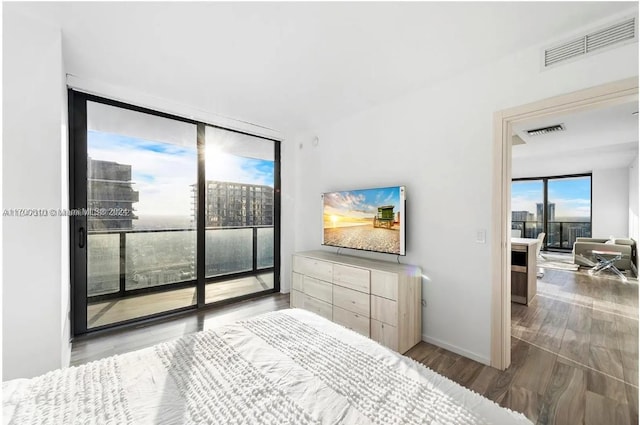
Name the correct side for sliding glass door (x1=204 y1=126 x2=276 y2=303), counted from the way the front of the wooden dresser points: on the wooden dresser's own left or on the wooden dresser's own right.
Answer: on the wooden dresser's own right

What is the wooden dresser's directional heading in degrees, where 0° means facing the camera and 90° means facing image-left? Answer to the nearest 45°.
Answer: approximately 45°

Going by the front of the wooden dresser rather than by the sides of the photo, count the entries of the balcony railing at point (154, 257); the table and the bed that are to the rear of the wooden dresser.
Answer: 1

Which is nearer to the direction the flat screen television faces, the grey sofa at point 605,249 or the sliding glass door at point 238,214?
the sliding glass door

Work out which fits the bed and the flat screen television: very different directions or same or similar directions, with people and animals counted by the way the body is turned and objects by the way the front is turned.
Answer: very different directions

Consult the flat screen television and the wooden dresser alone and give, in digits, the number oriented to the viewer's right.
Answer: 0

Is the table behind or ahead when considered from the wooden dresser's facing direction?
behind

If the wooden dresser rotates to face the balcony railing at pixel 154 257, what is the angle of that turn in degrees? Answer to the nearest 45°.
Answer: approximately 45° to its right

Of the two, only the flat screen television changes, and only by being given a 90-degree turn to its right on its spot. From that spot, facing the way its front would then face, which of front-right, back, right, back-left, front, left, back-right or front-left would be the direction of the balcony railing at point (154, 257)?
front-left

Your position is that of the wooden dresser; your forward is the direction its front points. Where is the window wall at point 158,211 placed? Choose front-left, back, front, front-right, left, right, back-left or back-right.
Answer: front-right

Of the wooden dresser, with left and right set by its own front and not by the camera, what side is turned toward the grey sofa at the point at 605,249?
back

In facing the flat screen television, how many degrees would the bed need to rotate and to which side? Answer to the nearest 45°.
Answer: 0° — it already faces it

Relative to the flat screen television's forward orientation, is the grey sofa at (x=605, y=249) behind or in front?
behind
